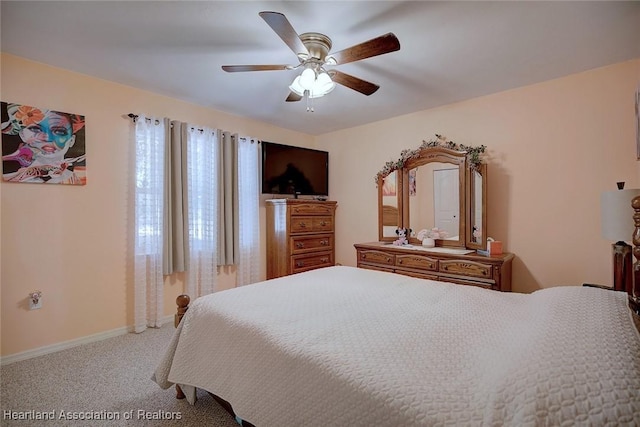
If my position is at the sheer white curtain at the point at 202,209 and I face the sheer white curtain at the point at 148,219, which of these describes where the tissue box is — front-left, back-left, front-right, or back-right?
back-left

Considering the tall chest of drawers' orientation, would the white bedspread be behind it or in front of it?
in front

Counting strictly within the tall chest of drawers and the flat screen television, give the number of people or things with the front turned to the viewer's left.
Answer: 0

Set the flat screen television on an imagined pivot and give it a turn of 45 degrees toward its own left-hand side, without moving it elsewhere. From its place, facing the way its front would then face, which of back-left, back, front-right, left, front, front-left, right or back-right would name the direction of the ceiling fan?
right

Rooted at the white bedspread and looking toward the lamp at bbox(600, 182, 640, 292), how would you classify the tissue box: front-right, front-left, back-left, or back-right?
front-left

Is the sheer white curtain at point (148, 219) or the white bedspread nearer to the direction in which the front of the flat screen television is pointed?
the white bedspread

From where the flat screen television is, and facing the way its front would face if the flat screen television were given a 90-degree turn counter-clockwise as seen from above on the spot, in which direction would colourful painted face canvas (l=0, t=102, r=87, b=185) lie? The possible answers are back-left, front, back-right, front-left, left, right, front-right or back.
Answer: back

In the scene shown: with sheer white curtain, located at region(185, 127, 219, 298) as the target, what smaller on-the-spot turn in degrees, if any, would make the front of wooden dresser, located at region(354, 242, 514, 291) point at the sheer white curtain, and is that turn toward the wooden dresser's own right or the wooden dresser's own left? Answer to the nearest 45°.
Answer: approximately 45° to the wooden dresser's own right

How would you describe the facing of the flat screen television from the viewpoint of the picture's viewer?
facing the viewer and to the right of the viewer

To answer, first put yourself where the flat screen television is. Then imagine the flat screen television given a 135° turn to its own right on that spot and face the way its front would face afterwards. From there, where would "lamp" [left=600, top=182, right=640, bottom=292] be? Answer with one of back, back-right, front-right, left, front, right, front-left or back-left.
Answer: back-left

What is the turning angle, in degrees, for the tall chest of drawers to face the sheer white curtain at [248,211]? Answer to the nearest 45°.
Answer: approximately 135° to its right

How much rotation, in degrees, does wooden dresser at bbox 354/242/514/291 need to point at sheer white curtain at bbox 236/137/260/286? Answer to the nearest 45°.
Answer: approximately 45° to its right

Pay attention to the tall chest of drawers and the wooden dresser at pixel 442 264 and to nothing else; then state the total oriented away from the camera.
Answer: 0

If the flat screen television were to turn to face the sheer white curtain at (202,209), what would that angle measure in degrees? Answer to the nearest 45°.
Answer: approximately 90° to its right

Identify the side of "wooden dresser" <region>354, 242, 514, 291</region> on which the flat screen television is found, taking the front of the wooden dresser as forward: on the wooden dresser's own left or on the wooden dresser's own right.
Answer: on the wooden dresser's own right

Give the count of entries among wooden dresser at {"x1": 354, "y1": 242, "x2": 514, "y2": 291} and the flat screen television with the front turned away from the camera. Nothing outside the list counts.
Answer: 0

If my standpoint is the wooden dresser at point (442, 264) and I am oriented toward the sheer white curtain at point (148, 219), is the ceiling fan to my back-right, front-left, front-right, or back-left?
front-left

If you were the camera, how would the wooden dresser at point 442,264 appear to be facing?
facing the viewer and to the left of the viewer
